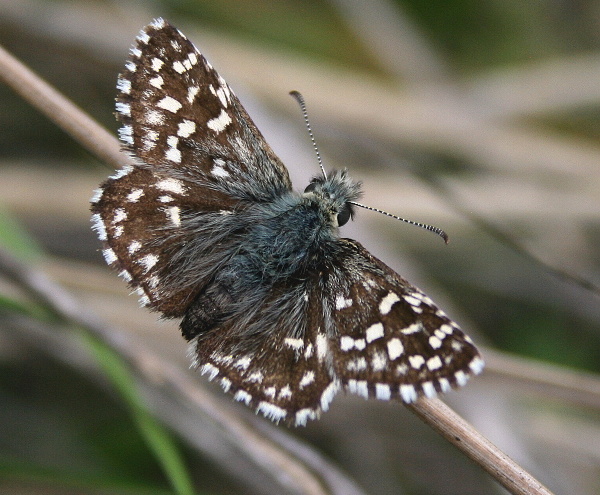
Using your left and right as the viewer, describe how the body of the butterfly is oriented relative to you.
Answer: facing away from the viewer and to the right of the viewer
